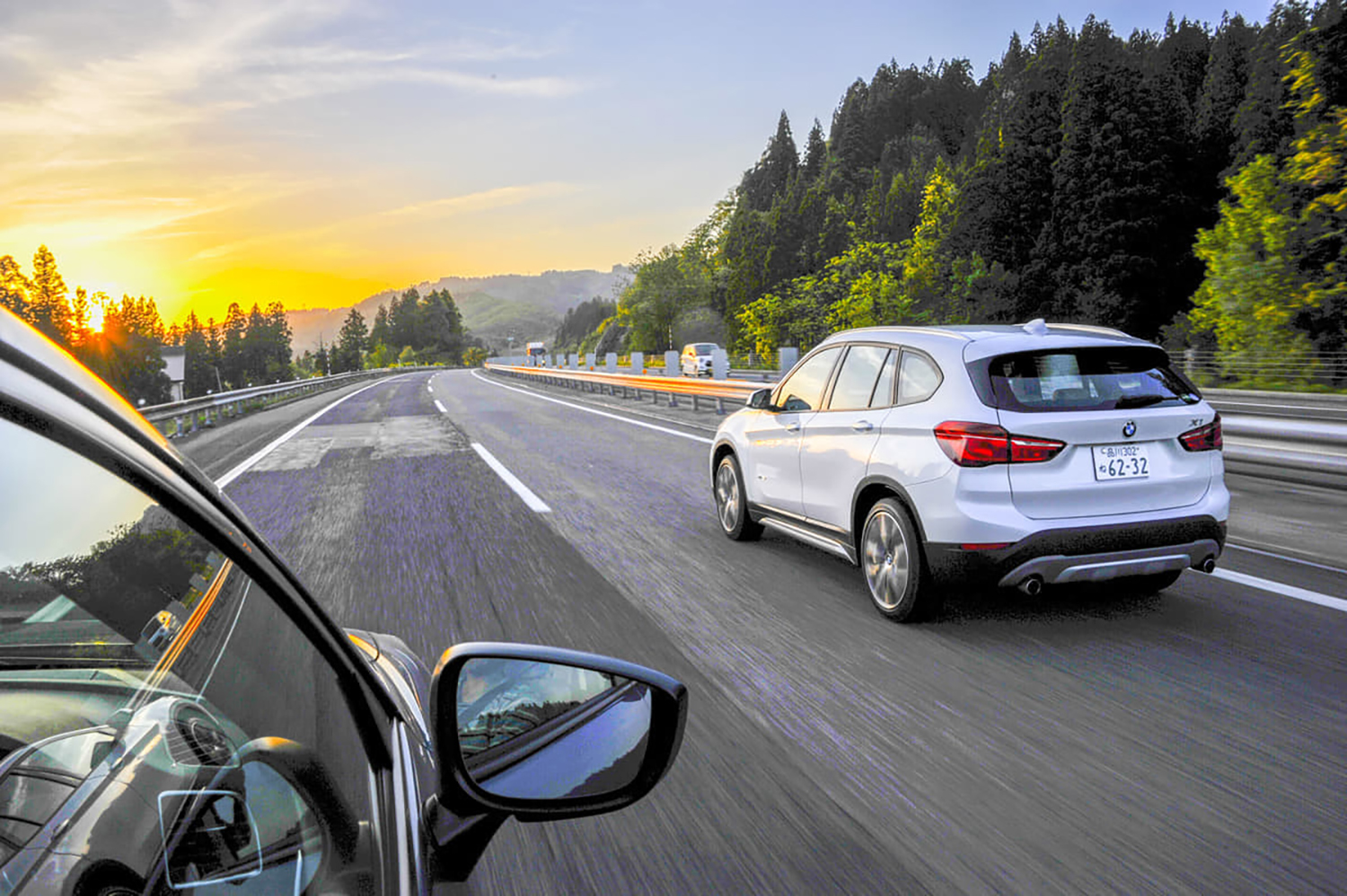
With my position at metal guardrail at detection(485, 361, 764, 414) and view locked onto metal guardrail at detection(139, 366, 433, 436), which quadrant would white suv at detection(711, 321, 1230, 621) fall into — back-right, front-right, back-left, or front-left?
front-left

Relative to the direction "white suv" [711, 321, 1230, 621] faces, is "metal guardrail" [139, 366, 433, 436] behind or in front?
in front

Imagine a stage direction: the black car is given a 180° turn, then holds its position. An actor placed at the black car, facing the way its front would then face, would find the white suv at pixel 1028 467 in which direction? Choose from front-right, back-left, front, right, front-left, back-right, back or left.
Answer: back

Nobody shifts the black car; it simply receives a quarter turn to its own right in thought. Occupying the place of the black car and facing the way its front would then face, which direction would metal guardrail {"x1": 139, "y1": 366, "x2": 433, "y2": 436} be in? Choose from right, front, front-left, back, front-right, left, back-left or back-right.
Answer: back-left

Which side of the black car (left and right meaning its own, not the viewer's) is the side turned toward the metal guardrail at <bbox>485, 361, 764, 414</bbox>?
front

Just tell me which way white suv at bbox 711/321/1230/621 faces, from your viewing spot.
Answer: facing away from the viewer and to the left of the viewer

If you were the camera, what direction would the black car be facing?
facing away from the viewer and to the right of the viewer
